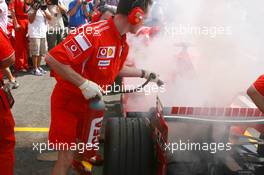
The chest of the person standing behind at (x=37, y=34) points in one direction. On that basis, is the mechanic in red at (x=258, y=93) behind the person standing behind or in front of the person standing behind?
in front

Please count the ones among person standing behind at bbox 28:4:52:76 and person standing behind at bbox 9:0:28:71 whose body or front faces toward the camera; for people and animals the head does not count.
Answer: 2

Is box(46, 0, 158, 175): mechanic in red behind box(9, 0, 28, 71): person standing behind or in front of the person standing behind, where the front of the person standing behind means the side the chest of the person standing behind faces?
in front

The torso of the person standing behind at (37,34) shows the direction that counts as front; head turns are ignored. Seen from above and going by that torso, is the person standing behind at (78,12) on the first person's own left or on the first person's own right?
on the first person's own left

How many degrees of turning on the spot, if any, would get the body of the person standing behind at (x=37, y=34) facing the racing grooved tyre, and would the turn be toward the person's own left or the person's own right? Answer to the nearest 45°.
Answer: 0° — they already face it

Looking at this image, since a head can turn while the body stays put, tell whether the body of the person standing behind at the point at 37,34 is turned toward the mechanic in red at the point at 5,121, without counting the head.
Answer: yes

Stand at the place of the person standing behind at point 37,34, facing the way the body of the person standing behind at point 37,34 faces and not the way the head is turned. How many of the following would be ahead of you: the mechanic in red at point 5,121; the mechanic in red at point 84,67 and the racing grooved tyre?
3

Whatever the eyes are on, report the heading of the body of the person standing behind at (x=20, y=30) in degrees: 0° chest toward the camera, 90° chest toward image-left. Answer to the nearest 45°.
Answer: approximately 0°

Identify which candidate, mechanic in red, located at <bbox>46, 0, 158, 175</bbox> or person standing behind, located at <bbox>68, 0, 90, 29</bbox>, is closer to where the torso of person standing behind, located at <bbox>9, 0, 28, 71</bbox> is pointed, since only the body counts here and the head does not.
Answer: the mechanic in red
